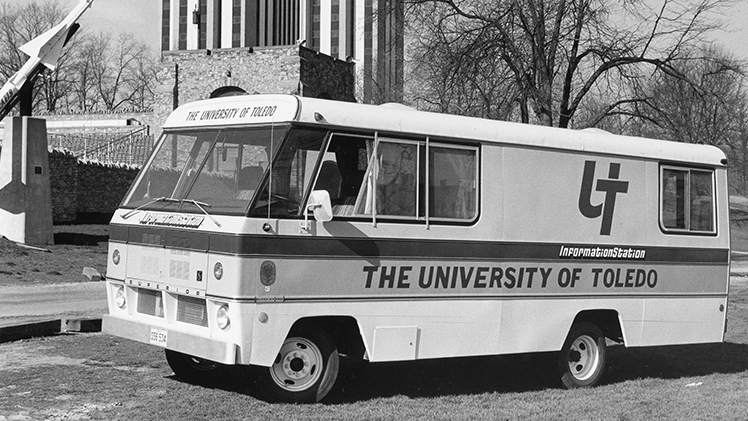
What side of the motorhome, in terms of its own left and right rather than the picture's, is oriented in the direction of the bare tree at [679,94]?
back

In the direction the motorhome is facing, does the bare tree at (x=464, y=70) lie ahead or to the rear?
to the rear

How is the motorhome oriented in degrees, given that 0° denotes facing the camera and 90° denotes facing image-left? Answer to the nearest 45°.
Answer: approximately 45°

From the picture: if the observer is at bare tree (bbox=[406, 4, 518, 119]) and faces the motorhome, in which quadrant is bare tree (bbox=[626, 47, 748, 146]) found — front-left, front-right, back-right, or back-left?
back-left
